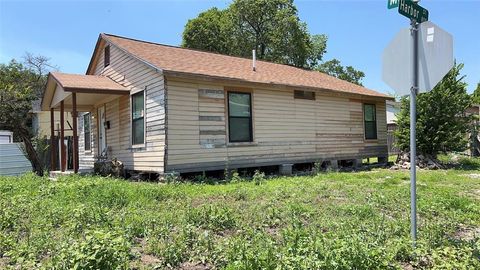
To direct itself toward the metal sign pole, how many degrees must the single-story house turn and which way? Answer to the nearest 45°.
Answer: approximately 45° to its left

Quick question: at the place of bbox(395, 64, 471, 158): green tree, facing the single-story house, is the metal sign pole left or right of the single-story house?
left

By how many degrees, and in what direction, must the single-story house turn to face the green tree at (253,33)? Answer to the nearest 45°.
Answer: approximately 135° to its right

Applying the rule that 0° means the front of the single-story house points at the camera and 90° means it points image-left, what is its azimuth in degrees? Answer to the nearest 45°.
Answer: approximately 45°

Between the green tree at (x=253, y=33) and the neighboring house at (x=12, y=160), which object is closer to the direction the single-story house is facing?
the neighboring house

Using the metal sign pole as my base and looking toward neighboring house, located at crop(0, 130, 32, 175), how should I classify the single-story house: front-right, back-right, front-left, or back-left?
front-right

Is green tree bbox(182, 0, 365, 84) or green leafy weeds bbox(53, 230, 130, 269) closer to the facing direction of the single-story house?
the green leafy weeds

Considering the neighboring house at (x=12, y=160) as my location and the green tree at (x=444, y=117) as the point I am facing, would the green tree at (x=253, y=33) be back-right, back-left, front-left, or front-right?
front-left

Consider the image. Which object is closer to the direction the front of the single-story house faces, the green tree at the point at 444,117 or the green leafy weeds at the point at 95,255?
the green leafy weeds

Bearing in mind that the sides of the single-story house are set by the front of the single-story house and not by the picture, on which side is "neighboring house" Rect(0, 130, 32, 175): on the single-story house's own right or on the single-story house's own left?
on the single-story house's own right

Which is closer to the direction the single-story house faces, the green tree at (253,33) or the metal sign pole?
the metal sign pole

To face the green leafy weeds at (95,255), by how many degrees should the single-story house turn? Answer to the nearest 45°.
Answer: approximately 45° to its left

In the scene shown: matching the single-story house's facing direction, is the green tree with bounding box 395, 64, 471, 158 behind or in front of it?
behind
